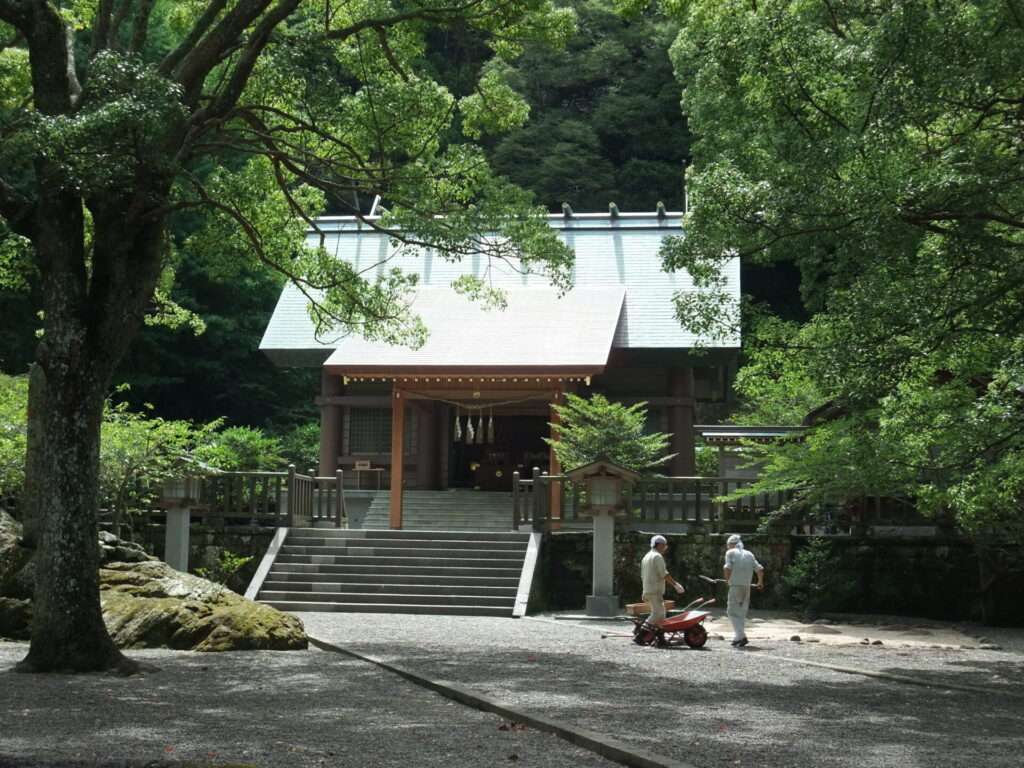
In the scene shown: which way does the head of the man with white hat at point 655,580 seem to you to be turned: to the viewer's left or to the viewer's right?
to the viewer's right

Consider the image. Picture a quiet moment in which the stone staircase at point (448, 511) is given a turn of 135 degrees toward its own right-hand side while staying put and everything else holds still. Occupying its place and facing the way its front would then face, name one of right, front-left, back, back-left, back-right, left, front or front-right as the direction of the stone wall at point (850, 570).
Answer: back

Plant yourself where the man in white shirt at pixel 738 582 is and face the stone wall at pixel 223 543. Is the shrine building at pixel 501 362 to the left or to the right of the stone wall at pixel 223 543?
right

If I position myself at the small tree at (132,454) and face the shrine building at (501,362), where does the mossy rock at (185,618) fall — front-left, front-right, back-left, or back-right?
back-right

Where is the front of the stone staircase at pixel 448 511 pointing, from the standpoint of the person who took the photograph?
facing the viewer

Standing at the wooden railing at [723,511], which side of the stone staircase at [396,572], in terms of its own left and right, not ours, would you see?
left

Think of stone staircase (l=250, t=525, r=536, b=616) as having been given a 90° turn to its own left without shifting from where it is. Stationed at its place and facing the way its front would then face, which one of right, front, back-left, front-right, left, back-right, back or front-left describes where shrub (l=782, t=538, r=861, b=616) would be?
front

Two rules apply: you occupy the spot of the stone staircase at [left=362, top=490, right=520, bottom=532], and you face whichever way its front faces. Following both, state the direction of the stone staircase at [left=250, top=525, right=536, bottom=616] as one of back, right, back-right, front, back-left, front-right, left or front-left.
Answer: front

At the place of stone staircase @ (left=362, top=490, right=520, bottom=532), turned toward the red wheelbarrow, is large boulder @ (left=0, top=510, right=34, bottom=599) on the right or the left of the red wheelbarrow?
right

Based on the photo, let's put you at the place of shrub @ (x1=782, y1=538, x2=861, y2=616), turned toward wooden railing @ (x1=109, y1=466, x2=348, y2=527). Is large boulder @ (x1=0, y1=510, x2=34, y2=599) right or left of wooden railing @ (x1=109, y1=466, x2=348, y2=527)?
left

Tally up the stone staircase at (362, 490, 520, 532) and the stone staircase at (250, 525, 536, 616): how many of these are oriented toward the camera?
2

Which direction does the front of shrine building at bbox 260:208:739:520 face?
toward the camera

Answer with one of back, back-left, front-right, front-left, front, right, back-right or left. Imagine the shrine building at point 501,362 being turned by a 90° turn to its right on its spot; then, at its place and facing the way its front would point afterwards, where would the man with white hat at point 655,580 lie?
left

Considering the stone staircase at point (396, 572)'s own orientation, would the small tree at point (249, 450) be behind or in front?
behind

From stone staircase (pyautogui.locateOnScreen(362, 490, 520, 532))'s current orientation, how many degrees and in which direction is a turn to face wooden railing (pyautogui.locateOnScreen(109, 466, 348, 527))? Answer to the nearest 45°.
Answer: approximately 45° to its right

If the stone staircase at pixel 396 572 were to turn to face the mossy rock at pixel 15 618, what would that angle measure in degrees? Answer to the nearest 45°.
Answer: approximately 45° to its right

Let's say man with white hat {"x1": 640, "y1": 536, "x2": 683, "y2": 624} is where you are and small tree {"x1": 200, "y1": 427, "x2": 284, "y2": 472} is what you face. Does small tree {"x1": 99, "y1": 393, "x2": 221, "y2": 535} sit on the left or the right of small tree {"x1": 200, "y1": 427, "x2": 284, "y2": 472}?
left
